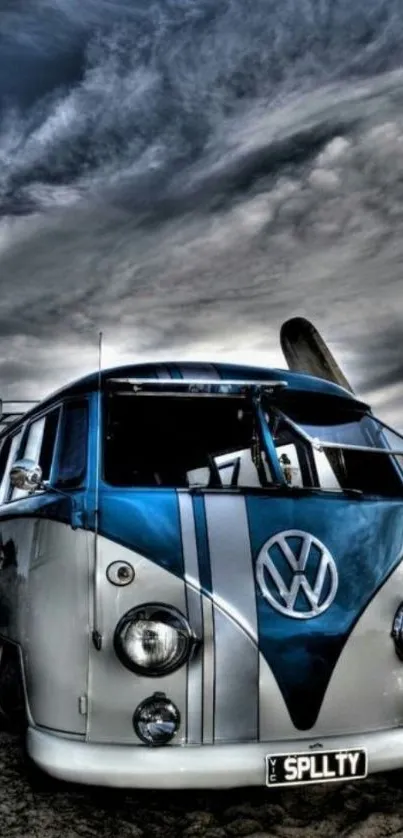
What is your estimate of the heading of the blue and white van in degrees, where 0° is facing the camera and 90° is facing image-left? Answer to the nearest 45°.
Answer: approximately 315°
